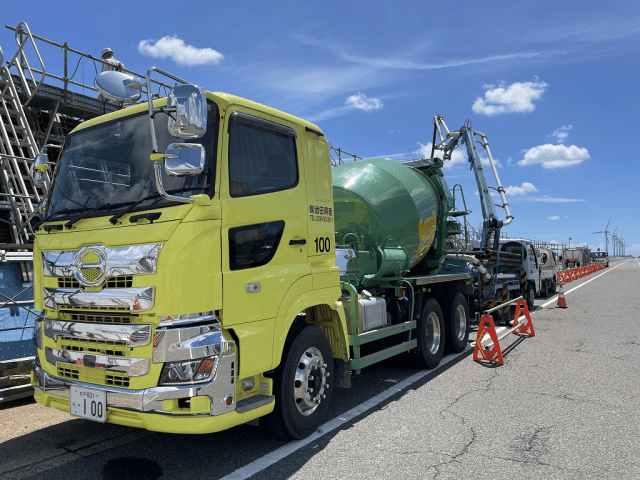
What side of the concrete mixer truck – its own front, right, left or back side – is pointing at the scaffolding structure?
right

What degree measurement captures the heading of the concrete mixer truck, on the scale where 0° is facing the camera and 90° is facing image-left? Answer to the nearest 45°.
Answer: approximately 45°

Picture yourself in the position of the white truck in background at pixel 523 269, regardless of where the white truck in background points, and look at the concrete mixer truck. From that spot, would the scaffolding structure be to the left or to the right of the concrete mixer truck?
right

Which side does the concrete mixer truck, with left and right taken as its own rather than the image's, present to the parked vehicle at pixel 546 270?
back

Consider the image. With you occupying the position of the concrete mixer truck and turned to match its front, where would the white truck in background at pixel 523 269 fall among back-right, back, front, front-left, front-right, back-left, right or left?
back
